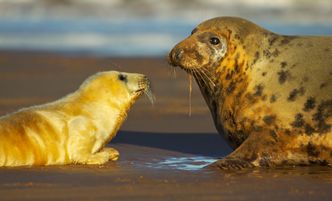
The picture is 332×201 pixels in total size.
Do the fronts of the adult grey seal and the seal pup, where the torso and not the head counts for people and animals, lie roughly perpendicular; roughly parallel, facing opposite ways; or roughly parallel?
roughly parallel, facing opposite ways

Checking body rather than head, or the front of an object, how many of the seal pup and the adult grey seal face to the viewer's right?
1

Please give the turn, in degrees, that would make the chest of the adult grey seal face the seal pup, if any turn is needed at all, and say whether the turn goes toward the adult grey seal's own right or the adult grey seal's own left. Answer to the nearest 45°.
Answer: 0° — it already faces it

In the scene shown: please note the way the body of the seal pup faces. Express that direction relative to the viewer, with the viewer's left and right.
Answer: facing to the right of the viewer

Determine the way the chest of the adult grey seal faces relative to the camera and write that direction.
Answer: to the viewer's left

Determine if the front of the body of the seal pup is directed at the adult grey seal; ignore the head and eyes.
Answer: yes
